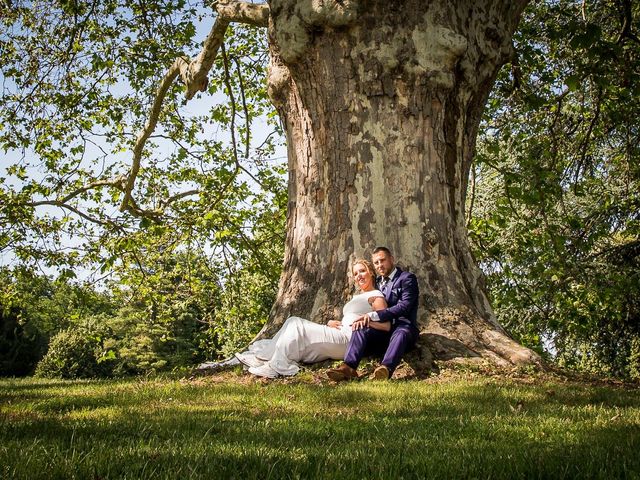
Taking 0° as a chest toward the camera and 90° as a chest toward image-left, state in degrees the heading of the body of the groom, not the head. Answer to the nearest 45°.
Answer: approximately 45°

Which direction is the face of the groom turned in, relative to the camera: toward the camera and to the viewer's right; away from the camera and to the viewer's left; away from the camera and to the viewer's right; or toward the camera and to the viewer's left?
toward the camera and to the viewer's left
